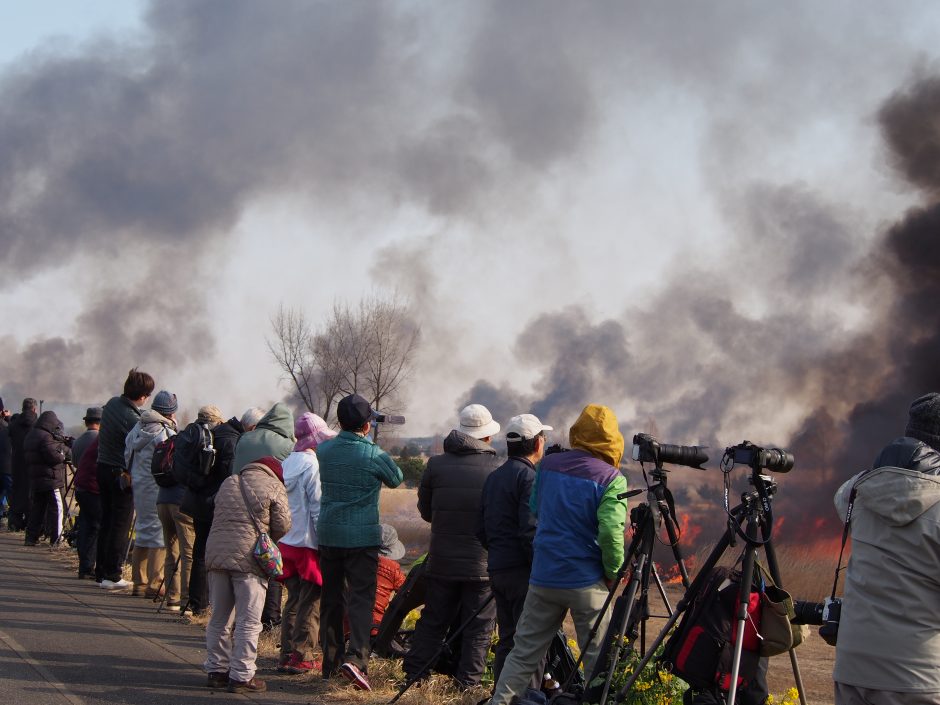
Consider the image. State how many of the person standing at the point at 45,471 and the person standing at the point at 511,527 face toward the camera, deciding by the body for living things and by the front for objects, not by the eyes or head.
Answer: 0

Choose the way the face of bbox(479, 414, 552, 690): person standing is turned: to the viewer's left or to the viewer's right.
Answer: to the viewer's right

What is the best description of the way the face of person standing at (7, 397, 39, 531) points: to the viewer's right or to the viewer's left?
to the viewer's right

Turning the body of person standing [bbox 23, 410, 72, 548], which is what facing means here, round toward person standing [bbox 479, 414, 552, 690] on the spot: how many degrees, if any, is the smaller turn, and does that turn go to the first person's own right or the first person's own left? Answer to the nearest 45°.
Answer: approximately 135° to the first person's own right

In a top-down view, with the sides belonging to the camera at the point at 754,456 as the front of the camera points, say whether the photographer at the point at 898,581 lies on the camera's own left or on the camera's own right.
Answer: on the camera's own right

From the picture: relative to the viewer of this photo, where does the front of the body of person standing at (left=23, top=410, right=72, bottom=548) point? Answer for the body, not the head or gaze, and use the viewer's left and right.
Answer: facing away from the viewer and to the right of the viewer

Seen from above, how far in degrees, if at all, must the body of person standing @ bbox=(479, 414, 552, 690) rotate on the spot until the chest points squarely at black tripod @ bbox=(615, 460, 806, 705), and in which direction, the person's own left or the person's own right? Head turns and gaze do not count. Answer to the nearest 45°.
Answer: approximately 90° to the person's own right

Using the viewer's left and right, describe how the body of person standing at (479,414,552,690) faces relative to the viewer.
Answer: facing away from the viewer and to the right of the viewer

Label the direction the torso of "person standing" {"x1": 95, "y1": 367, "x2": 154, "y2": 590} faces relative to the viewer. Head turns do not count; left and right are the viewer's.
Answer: facing away from the viewer and to the right of the viewer

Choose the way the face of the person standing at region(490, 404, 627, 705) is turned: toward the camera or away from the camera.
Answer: away from the camera

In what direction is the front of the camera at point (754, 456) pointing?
to the viewer's right

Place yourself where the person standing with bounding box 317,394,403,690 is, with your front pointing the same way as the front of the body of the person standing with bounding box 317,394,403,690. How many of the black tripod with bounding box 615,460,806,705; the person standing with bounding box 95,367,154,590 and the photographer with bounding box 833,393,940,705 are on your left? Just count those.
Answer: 1

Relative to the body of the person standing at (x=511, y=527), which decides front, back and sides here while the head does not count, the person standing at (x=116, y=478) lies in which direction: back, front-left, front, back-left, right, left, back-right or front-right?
left
